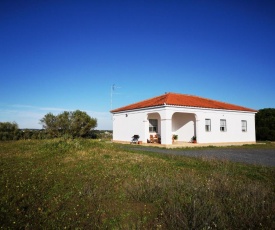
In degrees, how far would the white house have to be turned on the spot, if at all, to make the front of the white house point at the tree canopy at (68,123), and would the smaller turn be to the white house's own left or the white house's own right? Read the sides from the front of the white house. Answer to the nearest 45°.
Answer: approximately 135° to the white house's own right

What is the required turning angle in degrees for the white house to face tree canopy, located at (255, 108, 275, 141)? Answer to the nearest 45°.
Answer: approximately 90° to its left

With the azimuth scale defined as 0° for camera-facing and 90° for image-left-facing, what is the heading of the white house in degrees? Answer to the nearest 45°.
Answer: approximately 315°

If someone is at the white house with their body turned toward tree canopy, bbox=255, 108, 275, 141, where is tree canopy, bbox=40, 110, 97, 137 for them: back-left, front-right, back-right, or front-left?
back-left
